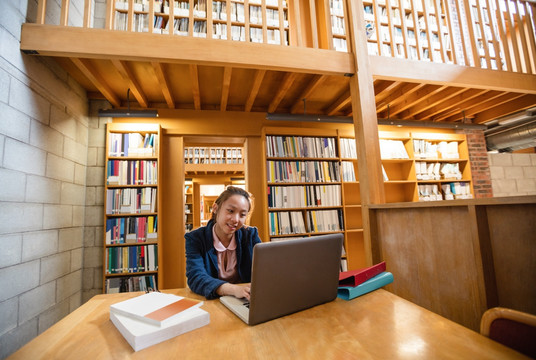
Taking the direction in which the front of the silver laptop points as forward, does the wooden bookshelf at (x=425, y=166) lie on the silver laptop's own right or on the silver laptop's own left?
on the silver laptop's own right

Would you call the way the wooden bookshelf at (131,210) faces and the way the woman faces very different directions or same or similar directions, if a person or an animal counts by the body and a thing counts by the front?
same or similar directions

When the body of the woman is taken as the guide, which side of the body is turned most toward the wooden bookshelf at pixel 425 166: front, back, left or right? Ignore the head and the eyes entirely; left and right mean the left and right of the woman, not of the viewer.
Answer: left

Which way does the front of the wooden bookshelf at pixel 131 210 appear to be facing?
toward the camera

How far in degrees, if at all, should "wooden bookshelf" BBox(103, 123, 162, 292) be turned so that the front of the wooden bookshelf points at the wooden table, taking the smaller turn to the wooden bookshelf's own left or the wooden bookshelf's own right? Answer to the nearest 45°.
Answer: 0° — it already faces it

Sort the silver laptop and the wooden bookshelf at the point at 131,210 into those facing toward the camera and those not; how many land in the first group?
1

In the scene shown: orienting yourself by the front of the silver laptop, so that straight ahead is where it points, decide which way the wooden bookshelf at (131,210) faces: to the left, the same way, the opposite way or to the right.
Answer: the opposite way

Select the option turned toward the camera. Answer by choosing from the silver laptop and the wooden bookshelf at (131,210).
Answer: the wooden bookshelf

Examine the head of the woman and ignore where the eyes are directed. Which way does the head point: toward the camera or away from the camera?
toward the camera

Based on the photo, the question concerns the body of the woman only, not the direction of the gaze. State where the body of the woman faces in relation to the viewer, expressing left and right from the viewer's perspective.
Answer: facing the viewer and to the right of the viewer

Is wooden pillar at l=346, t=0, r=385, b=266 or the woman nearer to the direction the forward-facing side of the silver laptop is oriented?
the woman

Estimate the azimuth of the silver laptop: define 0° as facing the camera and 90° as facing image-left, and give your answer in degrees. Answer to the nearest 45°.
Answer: approximately 135°
